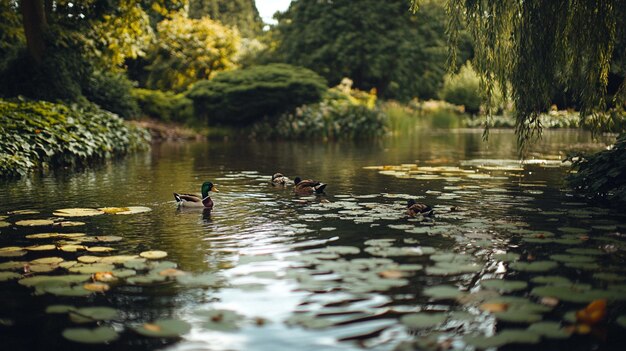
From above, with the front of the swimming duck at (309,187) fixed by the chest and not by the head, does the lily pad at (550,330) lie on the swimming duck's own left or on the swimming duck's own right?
on the swimming duck's own left

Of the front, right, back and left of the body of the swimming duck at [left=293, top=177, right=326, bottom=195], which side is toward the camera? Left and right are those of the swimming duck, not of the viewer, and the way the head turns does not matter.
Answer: left

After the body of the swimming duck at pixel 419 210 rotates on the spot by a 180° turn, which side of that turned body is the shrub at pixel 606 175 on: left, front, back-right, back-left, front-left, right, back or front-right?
front-left

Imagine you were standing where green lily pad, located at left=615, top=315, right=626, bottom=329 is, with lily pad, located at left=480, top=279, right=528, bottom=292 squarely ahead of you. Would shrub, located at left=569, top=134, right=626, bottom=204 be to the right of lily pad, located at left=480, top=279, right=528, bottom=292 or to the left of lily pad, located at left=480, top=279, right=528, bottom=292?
right

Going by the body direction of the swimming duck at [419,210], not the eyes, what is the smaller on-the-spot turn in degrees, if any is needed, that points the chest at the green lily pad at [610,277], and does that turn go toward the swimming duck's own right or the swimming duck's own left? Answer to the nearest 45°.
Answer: approximately 135° to the swimming duck's own left

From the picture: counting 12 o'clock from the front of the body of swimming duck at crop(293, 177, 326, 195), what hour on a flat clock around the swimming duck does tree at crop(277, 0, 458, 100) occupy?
The tree is roughly at 3 o'clock from the swimming duck.

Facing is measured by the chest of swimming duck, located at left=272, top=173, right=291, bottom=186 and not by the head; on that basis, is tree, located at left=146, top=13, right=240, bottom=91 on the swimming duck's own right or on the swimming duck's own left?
on the swimming duck's own right

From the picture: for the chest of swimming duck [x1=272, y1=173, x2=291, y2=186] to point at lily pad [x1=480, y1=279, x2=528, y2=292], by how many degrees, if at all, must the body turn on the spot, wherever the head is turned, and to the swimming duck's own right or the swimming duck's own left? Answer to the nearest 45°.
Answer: approximately 90° to the swimming duck's own left

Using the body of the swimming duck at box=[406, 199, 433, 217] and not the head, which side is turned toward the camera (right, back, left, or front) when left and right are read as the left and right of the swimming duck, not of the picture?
left

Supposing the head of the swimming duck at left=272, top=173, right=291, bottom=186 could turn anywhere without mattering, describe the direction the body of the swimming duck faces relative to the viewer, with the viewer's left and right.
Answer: facing to the left of the viewer
